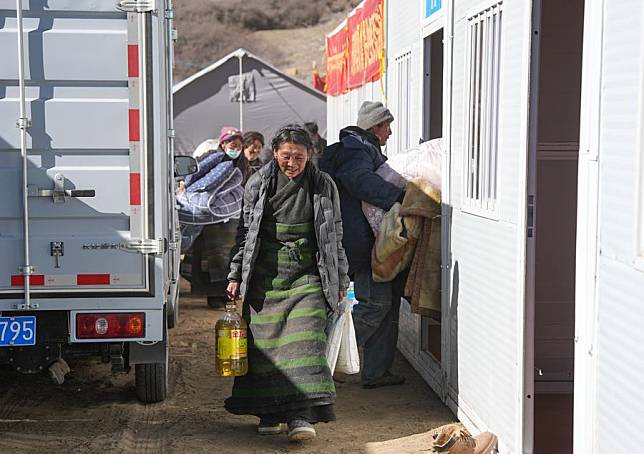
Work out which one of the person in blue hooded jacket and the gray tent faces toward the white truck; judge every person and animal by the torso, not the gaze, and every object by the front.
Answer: the gray tent

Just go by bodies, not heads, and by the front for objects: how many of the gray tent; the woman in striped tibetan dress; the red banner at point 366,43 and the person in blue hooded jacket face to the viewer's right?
1

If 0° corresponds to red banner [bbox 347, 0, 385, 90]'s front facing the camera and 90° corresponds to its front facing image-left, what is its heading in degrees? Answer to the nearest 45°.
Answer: approximately 45°

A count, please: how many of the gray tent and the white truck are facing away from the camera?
1

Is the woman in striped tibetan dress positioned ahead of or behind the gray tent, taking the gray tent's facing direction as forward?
ahead

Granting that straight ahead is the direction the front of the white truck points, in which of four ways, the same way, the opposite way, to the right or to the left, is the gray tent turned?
the opposite way

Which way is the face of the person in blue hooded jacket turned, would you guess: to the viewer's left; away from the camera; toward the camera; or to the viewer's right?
to the viewer's right

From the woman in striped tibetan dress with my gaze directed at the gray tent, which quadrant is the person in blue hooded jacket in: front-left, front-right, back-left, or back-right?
front-right

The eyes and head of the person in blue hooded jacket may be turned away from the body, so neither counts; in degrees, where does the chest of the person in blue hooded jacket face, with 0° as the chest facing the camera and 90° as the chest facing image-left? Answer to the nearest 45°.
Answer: approximately 270°

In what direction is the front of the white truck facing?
away from the camera

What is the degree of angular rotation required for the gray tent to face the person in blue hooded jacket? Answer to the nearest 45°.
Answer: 0° — it already faces them

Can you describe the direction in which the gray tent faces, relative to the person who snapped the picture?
facing the viewer

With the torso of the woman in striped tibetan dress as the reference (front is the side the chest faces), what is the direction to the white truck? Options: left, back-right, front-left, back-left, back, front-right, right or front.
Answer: right

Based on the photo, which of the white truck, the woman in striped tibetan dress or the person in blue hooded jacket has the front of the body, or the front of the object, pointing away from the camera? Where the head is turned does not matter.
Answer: the white truck

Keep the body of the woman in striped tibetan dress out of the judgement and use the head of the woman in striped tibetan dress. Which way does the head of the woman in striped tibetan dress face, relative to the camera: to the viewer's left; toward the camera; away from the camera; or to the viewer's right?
toward the camera
